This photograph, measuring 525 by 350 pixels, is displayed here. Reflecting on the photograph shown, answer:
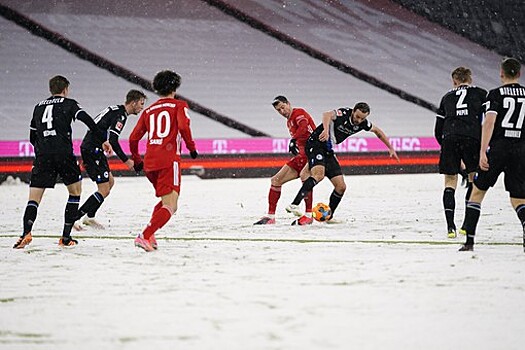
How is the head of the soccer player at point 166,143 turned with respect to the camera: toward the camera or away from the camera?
away from the camera

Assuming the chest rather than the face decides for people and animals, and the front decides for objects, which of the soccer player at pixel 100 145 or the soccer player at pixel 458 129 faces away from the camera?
the soccer player at pixel 458 129

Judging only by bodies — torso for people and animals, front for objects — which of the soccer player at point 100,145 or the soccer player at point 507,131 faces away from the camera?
the soccer player at point 507,131

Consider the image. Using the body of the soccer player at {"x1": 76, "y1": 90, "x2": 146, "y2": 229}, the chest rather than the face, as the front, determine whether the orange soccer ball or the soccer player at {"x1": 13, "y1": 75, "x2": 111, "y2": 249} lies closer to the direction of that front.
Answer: the orange soccer ball

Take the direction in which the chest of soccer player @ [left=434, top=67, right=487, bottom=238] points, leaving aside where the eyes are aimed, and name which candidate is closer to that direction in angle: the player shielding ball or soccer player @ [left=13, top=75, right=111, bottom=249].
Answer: the player shielding ball

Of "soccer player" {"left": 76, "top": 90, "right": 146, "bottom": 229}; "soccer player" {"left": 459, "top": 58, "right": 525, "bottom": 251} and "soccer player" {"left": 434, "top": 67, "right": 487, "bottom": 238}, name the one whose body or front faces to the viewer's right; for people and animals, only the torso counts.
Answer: "soccer player" {"left": 76, "top": 90, "right": 146, "bottom": 229}

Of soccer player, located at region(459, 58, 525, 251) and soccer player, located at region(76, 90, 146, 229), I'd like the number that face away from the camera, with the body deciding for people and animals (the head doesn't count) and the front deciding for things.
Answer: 1

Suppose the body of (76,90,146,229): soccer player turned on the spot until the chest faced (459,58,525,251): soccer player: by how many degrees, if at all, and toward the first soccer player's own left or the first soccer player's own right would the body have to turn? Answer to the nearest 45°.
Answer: approximately 45° to the first soccer player's own right

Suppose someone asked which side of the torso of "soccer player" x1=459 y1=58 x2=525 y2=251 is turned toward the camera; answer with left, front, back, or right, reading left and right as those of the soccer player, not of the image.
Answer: back

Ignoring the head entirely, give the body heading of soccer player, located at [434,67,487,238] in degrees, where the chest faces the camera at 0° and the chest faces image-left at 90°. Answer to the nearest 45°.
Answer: approximately 180°

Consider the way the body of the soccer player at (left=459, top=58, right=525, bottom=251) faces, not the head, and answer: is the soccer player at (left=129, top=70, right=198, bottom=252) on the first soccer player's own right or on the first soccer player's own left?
on the first soccer player's own left

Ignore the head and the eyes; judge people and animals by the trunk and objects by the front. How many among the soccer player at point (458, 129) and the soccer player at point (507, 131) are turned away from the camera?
2

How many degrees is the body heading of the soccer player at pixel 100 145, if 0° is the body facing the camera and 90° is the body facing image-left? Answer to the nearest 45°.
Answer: approximately 270°

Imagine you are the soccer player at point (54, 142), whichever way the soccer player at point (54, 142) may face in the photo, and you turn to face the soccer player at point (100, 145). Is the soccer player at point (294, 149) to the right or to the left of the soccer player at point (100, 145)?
right
